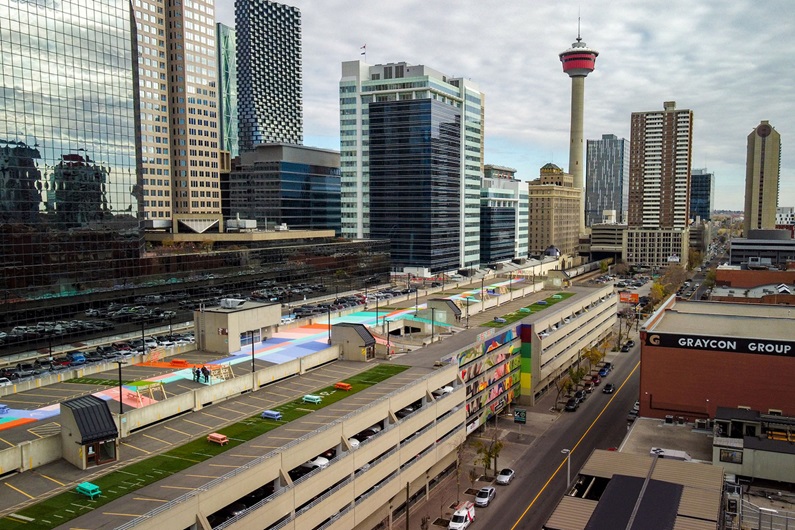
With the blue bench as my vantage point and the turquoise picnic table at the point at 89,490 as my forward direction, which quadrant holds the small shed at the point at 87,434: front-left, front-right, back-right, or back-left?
front-right

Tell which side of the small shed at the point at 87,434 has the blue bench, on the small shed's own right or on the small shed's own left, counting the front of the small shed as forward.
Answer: on the small shed's own left

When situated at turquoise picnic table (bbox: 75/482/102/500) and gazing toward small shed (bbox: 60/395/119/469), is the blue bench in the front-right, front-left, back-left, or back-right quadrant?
front-right

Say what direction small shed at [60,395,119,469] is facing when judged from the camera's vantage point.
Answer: facing the viewer and to the right of the viewer

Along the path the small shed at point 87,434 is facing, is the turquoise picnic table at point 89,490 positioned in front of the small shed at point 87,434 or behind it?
in front

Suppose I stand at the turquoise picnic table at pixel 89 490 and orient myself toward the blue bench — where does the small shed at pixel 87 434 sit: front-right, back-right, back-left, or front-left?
front-left
